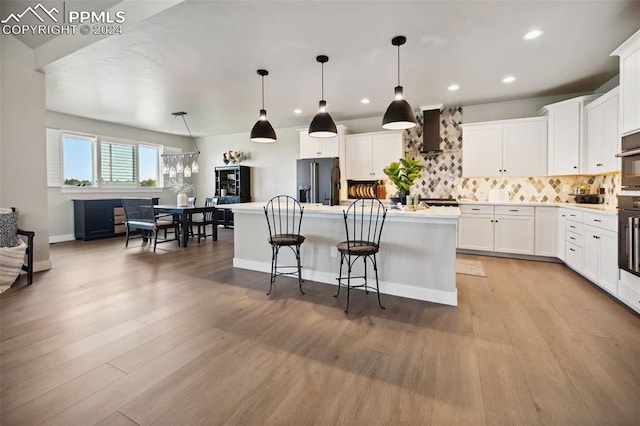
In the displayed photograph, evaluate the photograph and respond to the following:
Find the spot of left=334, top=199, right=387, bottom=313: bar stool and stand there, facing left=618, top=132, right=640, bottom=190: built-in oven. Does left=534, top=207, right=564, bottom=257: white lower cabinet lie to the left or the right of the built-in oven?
left

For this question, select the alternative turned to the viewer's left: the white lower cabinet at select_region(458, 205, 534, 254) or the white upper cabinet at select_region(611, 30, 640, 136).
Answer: the white upper cabinet

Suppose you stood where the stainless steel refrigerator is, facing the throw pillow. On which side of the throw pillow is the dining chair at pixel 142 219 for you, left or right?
right

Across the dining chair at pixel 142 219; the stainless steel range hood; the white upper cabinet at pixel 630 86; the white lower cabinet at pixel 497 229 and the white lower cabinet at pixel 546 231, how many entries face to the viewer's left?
1

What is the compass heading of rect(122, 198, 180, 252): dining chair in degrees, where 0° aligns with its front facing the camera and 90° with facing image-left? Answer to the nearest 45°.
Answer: approximately 225°

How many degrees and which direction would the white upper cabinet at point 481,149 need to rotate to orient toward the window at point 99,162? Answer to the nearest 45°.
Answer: approximately 90° to its right

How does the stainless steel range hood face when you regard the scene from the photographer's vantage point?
facing the viewer

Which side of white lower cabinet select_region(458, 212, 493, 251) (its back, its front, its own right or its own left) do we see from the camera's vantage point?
front

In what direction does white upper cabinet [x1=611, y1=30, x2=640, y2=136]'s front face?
to the viewer's left

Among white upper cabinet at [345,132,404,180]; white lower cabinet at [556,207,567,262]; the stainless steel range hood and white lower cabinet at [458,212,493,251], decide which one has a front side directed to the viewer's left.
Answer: white lower cabinet at [556,207,567,262]

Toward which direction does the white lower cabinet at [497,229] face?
toward the camera

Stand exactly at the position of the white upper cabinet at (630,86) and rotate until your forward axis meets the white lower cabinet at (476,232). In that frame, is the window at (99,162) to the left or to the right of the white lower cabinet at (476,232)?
left
